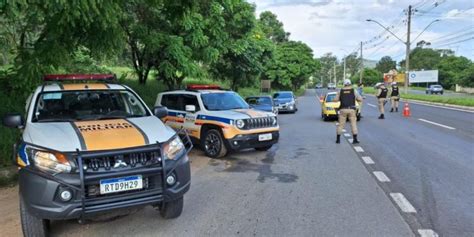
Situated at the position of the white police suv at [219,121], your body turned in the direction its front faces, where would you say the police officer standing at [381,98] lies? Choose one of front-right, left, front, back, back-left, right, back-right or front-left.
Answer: left

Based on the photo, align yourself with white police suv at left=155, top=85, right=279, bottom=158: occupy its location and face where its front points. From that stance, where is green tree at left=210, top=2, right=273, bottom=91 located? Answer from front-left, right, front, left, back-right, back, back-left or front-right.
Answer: back-left

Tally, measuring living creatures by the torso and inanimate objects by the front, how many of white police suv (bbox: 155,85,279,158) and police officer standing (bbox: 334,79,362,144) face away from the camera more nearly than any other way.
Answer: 1

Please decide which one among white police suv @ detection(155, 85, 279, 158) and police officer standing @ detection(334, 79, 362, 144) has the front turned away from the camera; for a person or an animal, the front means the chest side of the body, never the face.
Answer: the police officer standing

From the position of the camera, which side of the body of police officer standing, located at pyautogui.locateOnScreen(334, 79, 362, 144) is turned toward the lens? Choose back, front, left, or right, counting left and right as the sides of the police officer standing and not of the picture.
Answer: back

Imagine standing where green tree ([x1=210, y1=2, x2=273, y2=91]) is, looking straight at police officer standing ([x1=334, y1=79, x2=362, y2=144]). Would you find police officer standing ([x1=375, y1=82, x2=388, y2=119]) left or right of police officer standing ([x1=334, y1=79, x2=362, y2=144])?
left

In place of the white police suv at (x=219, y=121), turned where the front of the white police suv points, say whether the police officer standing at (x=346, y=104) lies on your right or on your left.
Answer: on your left

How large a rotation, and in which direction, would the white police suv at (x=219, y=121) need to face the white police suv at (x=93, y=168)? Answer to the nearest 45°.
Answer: approximately 45° to its right
